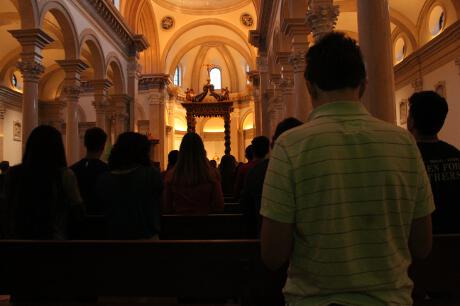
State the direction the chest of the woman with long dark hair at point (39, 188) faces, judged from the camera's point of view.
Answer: away from the camera

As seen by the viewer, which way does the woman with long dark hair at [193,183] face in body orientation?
away from the camera

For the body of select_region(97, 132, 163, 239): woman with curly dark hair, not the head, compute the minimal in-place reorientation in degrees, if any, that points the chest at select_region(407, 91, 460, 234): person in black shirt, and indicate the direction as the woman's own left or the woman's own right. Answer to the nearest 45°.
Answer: approximately 135° to the woman's own right

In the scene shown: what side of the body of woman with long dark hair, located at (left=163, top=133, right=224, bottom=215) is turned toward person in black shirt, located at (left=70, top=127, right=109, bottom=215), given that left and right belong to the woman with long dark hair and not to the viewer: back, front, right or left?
left

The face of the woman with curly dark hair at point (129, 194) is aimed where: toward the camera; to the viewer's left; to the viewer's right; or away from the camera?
away from the camera

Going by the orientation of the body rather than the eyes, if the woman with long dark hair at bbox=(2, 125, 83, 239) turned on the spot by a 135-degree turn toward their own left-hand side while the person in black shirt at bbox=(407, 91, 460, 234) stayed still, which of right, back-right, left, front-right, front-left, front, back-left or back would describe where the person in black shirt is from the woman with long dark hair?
left

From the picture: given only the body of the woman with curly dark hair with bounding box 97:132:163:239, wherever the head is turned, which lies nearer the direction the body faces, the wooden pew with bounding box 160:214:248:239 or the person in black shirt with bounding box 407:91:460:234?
the wooden pew

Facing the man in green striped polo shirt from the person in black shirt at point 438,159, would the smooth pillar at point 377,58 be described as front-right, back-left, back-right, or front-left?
back-right

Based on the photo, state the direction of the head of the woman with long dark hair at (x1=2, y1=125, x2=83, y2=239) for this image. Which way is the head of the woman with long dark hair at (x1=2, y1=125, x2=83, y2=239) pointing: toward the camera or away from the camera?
away from the camera

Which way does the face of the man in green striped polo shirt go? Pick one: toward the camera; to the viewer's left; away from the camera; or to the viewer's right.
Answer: away from the camera

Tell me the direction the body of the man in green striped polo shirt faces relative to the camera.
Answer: away from the camera

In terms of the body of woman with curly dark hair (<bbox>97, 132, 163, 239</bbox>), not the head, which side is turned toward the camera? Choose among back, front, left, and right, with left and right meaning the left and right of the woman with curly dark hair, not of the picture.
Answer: back

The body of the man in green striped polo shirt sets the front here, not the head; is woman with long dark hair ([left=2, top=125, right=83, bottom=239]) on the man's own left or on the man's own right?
on the man's own left

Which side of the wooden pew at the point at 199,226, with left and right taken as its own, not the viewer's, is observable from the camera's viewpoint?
back
